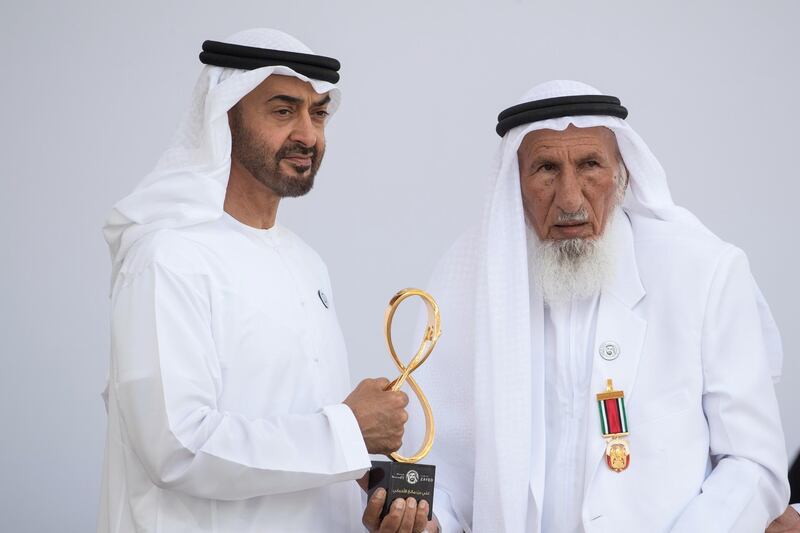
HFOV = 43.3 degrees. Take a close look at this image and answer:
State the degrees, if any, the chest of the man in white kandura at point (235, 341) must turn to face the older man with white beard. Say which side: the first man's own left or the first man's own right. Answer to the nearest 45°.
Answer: approximately 45° to the first man's own left

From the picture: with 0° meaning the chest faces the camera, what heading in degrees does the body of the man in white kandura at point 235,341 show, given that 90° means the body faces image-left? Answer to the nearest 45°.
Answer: approximately 315°

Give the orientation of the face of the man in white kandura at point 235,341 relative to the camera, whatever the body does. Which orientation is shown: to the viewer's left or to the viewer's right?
to the viewer's right
